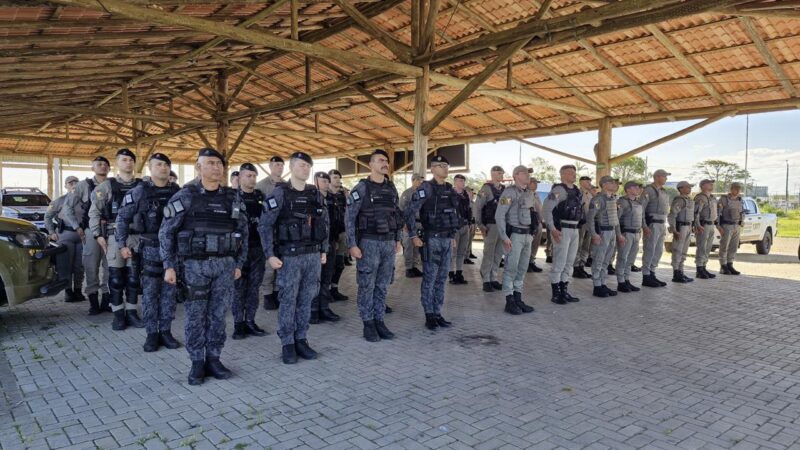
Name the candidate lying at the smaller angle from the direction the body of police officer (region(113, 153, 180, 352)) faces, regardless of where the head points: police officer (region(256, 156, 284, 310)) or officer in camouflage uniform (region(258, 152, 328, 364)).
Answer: the officer in camouflage uniform

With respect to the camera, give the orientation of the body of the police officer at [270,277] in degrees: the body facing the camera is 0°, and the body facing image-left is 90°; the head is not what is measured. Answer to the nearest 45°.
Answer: approximately 315°

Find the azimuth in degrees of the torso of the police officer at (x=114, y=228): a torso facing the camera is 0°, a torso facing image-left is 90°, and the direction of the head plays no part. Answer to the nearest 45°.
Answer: approximately 315°

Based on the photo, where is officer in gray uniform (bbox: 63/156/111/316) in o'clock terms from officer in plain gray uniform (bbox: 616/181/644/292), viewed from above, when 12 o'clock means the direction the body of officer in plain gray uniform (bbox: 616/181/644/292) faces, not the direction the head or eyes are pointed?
officer in gray uniform (bbox: 63/156/111/316) is roughly at 3 o'clock from officer in plain gray uniform (bbox: 616/181/644/292).

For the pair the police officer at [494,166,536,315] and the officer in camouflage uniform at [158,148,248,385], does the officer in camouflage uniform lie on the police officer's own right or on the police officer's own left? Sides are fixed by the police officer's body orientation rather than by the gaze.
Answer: on the police officer's own right

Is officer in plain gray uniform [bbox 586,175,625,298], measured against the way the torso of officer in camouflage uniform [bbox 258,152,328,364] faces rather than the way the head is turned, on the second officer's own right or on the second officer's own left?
on the second officer's own left

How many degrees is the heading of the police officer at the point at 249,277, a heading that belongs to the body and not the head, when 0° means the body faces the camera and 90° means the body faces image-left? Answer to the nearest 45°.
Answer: approximately 315°

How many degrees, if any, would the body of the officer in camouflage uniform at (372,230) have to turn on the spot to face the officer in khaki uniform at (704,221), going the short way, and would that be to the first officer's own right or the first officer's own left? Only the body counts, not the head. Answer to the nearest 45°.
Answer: approximately 90° to the first officer's own left

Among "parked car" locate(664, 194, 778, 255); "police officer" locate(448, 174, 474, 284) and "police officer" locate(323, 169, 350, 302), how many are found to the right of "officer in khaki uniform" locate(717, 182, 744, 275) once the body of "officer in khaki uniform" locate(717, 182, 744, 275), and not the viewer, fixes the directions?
2
